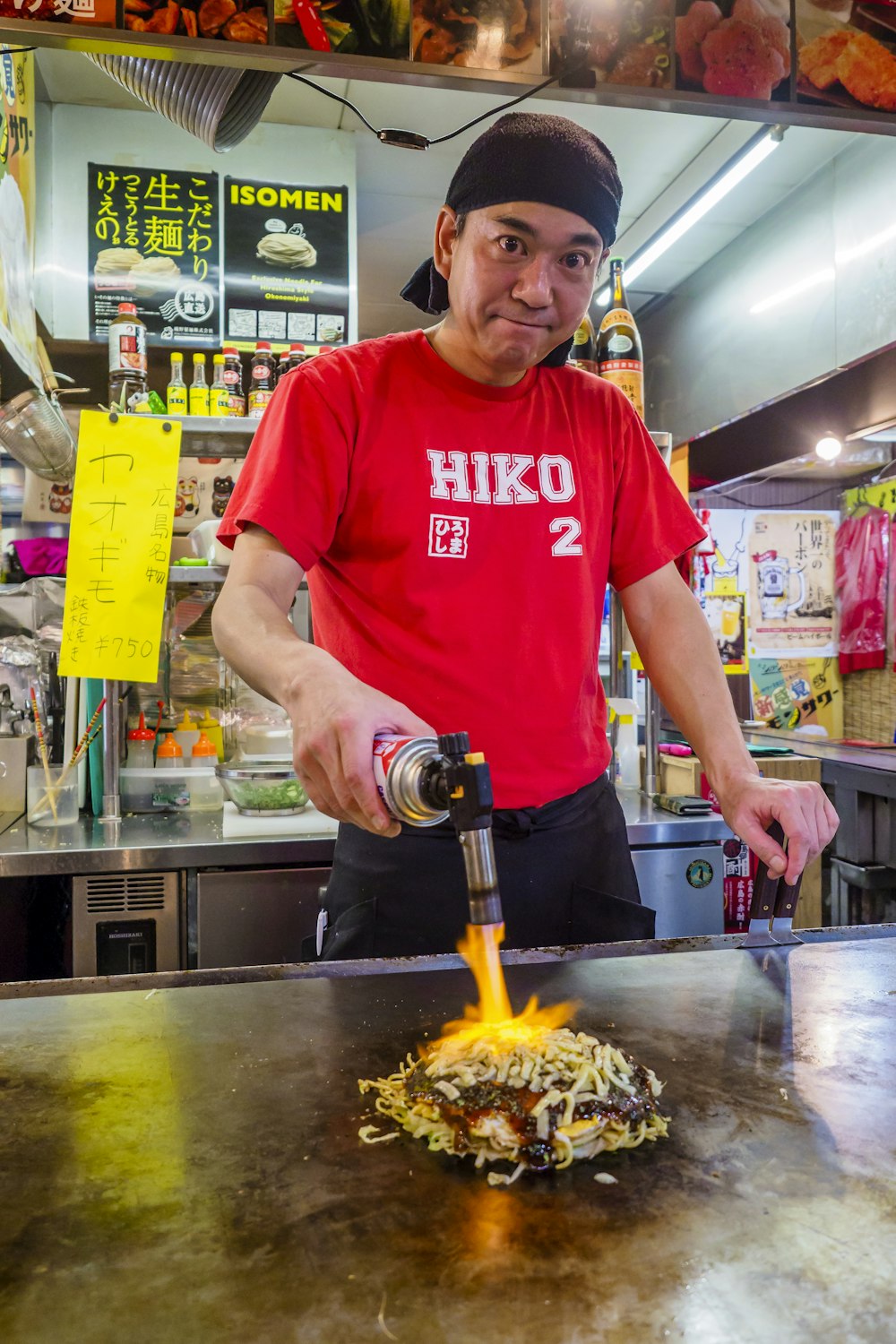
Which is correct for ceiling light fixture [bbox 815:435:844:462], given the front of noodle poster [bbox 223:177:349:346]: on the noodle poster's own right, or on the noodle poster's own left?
on the noodle poster's own left

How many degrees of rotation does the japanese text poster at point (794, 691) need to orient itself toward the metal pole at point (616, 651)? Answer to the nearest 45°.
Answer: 0° — it already faces it

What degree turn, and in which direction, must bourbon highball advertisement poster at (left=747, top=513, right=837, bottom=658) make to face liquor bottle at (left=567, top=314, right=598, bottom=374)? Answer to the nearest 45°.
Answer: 0° — it already faces it

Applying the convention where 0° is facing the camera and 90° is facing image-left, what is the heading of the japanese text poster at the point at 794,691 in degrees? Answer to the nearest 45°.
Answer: approximately 0°
